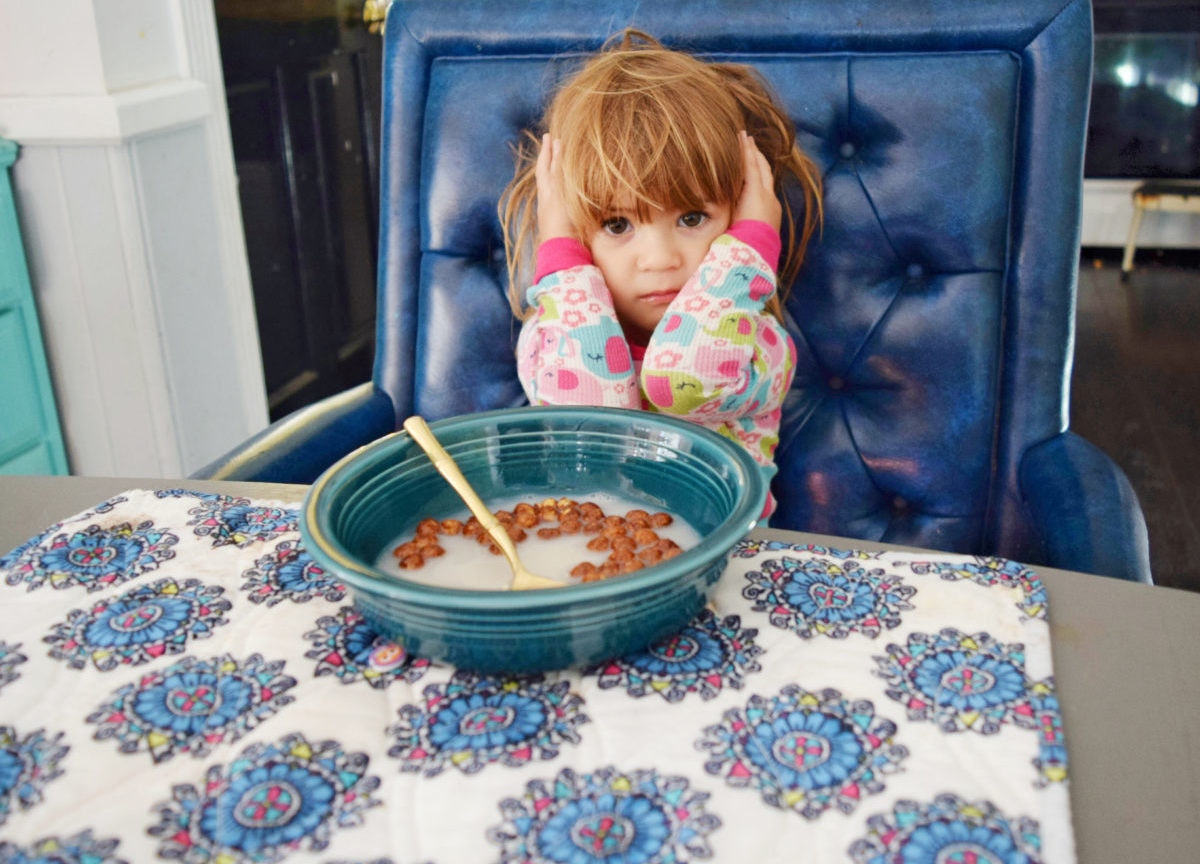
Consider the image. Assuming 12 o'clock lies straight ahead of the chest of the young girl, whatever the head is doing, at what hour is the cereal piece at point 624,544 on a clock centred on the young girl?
The cereal piece is roughly at 12 o'clock from the young girl.

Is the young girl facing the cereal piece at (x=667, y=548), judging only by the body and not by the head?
yes

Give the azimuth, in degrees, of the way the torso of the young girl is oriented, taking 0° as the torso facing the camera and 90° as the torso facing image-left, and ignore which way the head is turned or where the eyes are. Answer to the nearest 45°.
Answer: approximately 0°

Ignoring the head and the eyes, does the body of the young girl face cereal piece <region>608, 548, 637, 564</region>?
yes

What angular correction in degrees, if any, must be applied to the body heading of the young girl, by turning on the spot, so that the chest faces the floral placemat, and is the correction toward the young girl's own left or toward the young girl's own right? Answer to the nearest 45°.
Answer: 0° — they already face it

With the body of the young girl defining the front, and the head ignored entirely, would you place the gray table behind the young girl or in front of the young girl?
in front

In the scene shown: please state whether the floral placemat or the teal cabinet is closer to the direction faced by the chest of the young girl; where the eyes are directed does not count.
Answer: the floral placemat

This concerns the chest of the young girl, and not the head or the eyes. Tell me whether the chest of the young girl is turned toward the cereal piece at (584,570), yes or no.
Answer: yes

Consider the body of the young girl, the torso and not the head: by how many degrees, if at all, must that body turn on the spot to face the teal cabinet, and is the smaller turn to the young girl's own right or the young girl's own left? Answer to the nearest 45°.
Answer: approximately 135° to the young girl's own right
